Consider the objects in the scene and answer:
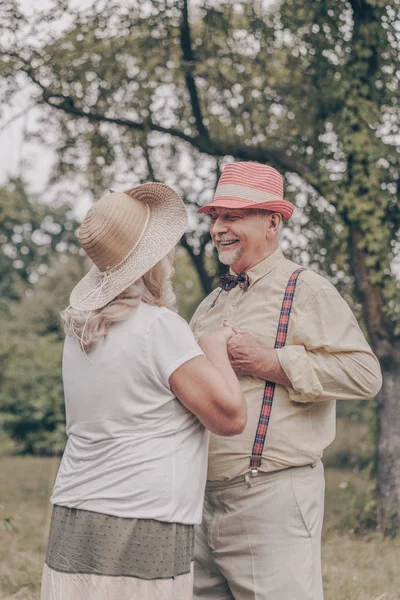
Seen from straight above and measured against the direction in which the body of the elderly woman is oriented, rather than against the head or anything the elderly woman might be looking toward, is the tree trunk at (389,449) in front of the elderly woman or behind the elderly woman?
in front

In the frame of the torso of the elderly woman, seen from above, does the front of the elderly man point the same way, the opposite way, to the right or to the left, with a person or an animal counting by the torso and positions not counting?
the opposite way

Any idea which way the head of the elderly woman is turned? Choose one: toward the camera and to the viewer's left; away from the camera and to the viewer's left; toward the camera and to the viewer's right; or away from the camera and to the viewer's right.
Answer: away from the camera and to the viewer's right

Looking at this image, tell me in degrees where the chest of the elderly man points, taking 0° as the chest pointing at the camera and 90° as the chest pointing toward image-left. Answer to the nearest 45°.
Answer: approximately 45°

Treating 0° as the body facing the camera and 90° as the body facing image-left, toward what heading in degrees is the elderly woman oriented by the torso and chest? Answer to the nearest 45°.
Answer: approximately 225°

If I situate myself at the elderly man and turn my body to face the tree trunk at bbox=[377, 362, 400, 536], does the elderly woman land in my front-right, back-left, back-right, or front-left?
back-left

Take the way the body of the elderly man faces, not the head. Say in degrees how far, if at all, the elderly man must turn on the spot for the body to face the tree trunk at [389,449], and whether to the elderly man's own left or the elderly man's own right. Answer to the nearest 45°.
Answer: approximately 135° to the elderly man's own right
